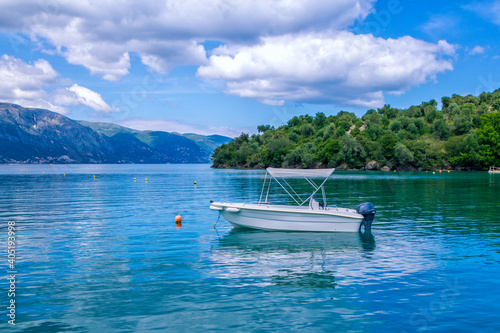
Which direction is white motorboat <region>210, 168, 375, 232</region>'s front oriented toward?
to the viewer's left
